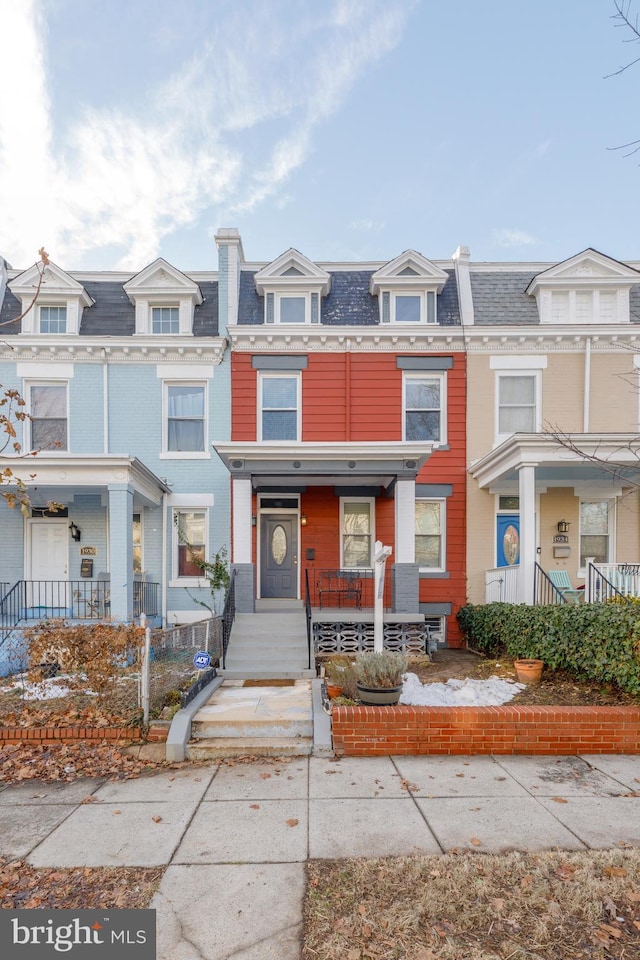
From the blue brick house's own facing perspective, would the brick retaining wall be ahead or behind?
ahead

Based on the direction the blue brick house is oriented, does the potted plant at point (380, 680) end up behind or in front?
in front

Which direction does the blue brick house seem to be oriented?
toward the camera
